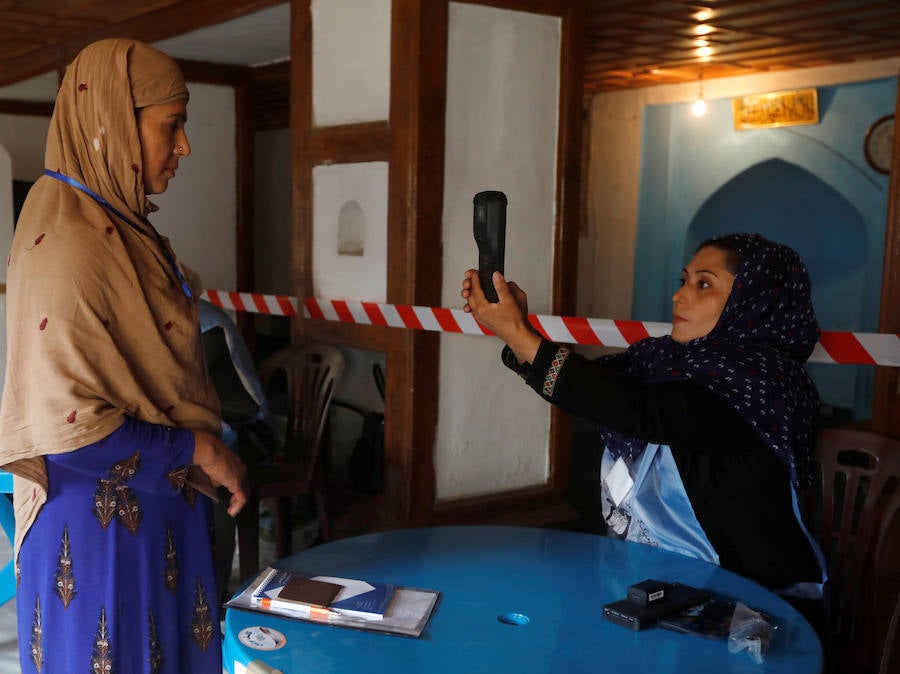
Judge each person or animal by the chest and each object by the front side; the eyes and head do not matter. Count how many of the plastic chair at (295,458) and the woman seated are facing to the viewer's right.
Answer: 0

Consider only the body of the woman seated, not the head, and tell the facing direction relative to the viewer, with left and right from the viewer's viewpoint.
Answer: facing to the left of the viewer

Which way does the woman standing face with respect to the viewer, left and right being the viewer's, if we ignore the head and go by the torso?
facing to the right of the viewer

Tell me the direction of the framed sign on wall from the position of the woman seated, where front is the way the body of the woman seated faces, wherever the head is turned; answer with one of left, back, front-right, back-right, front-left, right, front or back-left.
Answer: right

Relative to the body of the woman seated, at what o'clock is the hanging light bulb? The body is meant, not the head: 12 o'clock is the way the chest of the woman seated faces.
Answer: The hanging light bulb is roughly at 3 o'clock from the woman seated.

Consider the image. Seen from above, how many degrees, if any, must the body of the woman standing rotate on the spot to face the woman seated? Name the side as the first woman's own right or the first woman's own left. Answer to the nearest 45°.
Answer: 0° — they already face them

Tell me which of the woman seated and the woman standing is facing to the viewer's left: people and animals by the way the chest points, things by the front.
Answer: the woman seated

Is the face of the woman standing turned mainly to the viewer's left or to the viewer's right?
to the viewer's right
